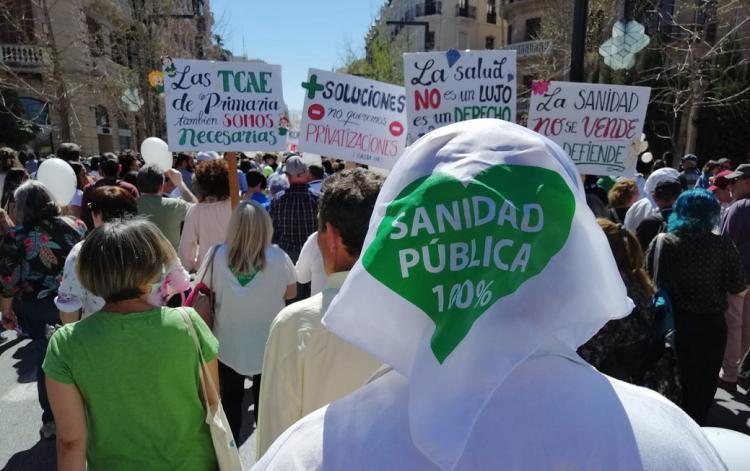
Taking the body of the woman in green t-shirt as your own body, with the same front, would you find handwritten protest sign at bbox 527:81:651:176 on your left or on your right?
on your right

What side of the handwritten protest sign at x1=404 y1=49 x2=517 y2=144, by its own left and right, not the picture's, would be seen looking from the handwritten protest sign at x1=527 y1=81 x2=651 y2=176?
left

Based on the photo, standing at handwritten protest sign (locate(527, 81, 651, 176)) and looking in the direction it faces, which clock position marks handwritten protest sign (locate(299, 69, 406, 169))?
handwritten protest sign (locate(299, 69, 406, 169)) is roughly at 2 o'clock from handwritten protest sign (locate(527, 81, 651, 176)).

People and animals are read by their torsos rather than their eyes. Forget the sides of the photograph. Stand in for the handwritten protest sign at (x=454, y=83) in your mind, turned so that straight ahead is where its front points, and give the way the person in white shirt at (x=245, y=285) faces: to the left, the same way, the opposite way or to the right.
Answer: the opposite way

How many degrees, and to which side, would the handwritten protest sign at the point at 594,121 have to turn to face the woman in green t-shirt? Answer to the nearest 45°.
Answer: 0° — it already faces them

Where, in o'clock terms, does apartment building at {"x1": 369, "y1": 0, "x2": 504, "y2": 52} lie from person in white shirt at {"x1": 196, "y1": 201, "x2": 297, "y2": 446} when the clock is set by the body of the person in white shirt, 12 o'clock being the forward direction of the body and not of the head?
The apartment building is roughly at 1 o'clock from the person in white shirt.

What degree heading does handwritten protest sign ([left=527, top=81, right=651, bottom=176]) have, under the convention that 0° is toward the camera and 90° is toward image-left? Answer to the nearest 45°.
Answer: approximately 0°

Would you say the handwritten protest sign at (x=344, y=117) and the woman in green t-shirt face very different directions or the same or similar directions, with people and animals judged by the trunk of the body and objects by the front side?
very different directions

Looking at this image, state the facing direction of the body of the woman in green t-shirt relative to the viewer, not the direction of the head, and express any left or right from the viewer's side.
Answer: facing away from the viewer

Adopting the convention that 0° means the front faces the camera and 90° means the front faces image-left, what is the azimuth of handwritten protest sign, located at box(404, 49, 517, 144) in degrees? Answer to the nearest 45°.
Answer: approximately 0°

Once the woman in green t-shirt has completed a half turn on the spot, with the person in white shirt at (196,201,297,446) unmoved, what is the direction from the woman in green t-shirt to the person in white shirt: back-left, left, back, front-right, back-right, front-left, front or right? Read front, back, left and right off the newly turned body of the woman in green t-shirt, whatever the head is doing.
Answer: back-left

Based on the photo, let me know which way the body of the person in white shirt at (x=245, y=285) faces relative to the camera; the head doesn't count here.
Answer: away from the camera

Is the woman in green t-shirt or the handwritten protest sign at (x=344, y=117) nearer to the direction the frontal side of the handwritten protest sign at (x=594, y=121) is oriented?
the woman in green t-shirt

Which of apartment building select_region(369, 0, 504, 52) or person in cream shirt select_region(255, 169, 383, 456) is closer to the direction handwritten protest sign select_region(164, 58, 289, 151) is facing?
the person in cream shirt

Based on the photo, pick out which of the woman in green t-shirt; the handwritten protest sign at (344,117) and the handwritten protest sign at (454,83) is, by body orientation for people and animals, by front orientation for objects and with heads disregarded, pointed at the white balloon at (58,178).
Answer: the woman in green t-shirt

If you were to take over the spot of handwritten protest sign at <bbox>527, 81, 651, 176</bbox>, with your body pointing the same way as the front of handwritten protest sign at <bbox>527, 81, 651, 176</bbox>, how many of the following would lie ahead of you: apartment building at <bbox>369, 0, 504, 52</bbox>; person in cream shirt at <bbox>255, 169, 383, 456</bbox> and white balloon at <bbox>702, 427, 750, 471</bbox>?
2
